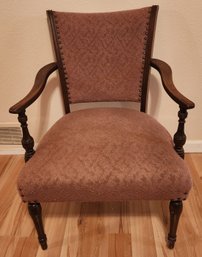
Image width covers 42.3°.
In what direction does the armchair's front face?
toward the camera
